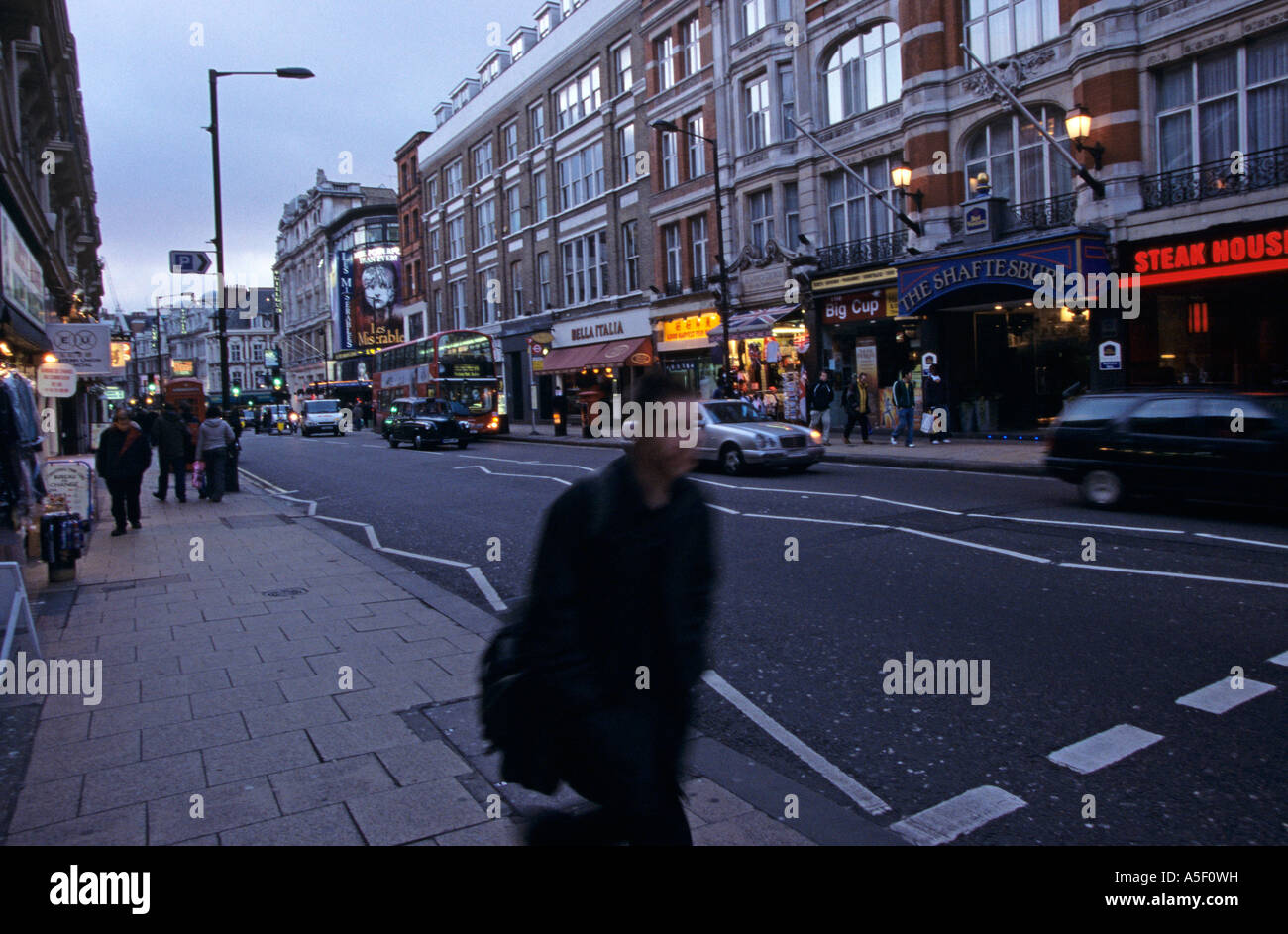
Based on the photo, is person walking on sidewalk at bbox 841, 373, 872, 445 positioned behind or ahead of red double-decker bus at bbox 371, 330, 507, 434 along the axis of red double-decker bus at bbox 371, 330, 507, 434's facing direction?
ahead

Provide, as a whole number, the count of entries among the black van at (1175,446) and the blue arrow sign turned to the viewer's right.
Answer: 1

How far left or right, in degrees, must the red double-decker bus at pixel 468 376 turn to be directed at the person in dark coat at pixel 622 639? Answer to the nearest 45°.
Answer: approximately 45° to its right

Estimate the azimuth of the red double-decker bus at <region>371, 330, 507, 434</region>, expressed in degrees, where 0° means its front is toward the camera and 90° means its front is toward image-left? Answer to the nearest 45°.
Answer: approximately 315°

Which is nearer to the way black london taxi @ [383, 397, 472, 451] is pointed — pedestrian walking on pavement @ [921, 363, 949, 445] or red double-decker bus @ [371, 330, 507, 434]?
the pedestrian walking on pavement

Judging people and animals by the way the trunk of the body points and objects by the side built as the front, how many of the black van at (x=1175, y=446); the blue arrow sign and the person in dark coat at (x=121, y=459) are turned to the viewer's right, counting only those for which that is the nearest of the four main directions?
1
